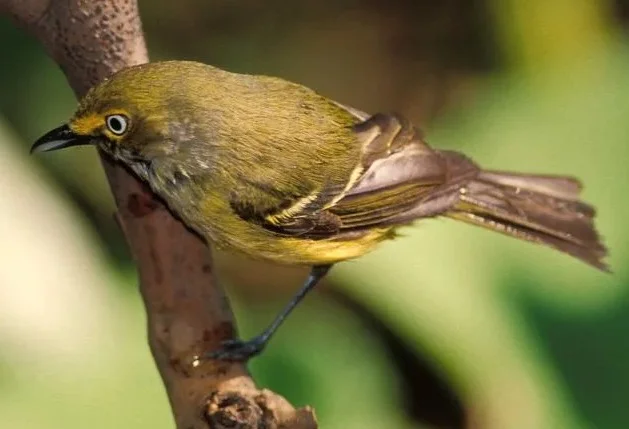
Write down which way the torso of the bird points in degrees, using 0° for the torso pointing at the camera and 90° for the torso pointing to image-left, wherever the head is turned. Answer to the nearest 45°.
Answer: approximately 90°
